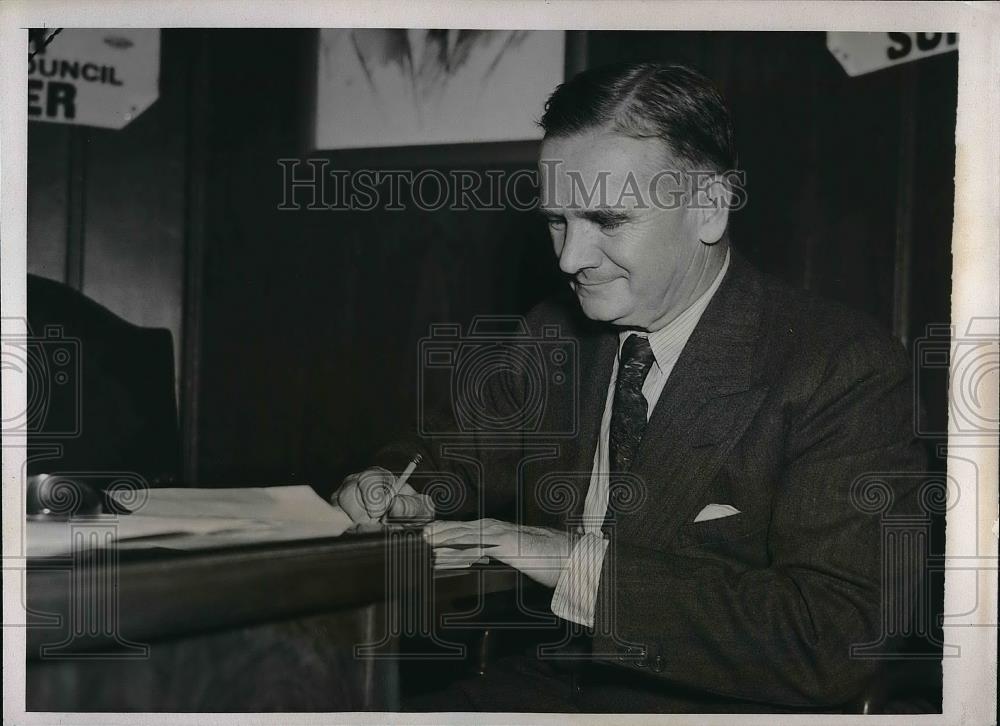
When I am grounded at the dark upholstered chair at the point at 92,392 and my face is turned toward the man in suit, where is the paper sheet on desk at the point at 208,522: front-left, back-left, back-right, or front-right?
front-right

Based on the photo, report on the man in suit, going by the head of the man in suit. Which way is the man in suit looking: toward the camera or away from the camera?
toward the camera

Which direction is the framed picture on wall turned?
toward the camera

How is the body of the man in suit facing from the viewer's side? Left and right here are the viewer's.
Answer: facing the viewer and to the left of the viewer

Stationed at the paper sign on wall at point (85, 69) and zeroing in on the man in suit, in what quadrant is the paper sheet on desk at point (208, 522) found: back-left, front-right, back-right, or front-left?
front-right

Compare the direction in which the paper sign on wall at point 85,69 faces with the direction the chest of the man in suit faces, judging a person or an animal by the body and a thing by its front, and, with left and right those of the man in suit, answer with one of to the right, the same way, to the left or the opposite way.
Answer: to the left

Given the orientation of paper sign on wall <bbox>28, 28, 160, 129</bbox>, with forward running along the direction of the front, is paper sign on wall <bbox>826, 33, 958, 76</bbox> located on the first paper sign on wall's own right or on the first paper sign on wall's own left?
on the first paper sign on wall's own left

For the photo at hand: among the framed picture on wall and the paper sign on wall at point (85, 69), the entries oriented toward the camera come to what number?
2
